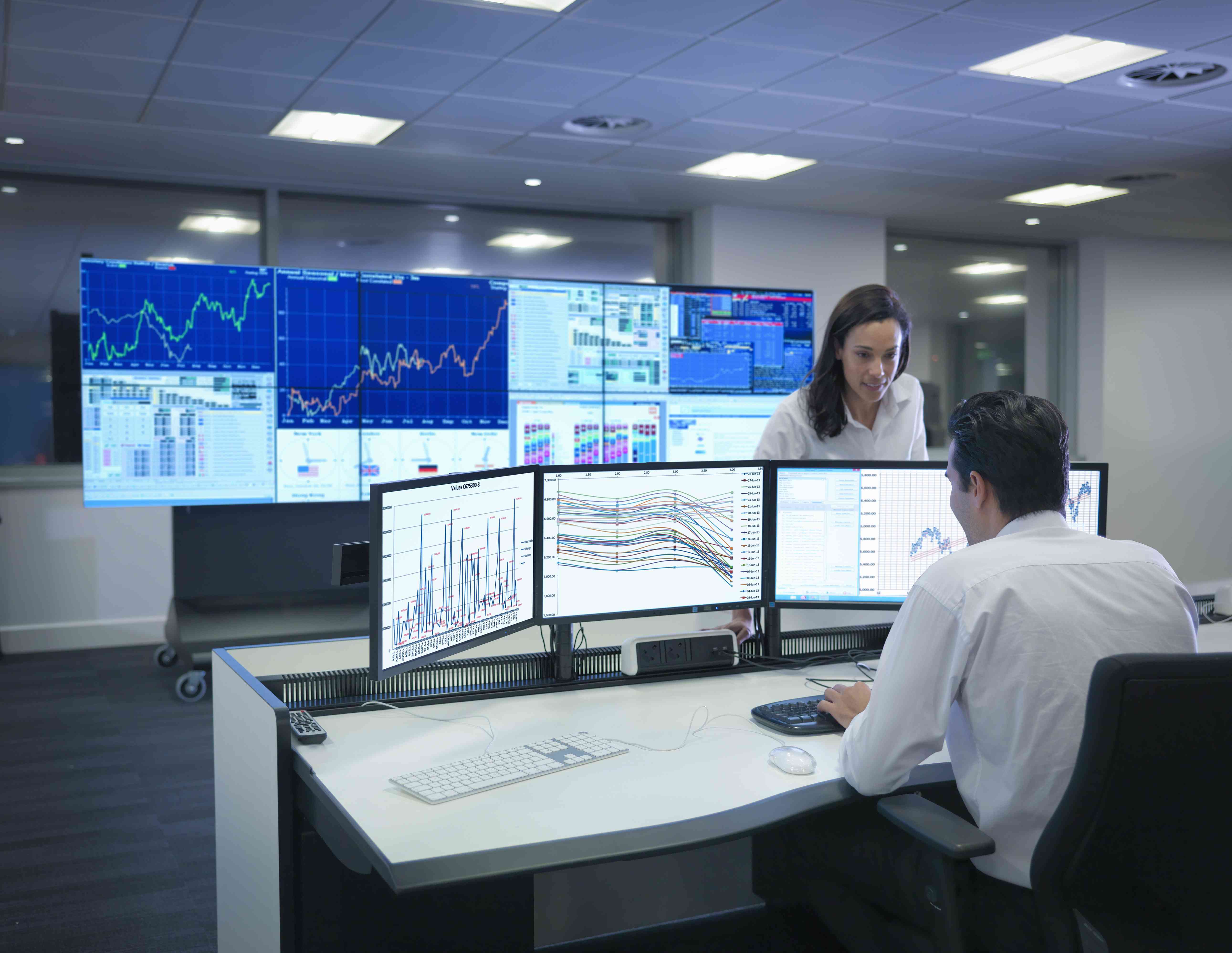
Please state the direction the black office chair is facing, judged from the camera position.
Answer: facing away from the viewer and to the left of the viewer

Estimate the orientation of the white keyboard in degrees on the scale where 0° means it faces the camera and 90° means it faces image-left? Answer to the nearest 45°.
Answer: approximately 315°

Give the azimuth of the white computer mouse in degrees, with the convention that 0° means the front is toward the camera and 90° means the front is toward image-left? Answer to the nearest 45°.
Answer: approximately 135°

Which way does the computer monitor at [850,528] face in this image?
toward the camera

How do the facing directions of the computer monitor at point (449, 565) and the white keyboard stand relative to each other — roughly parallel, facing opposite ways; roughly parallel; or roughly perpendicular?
roughly parallel

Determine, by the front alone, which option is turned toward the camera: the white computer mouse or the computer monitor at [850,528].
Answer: the computer monitor

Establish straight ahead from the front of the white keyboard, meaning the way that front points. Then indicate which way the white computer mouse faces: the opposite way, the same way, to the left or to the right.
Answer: the opposite way

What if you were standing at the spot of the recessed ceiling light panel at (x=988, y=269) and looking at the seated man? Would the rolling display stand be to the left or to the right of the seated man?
right

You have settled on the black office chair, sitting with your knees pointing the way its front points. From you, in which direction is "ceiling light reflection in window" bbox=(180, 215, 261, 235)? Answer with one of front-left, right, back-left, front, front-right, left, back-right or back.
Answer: front

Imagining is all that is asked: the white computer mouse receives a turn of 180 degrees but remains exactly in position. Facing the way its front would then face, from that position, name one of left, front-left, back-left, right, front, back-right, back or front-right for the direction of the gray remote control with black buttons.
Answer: back-right

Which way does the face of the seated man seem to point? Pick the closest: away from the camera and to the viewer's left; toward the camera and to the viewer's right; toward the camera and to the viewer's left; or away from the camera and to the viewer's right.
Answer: away from the camera and to the viewer's left

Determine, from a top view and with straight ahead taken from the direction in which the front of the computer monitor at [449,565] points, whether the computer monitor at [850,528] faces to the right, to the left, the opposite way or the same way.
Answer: to the right

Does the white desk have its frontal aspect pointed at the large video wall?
no

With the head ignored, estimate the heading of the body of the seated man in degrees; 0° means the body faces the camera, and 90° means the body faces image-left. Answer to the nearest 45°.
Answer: approximately 135°

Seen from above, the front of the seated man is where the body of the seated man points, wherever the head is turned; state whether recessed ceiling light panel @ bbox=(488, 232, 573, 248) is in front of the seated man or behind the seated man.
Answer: in front

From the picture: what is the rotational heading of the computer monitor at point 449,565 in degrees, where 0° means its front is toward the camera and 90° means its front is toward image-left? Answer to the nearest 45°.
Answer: approximately 315°

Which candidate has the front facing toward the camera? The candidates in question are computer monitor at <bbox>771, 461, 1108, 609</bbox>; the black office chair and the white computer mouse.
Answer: the computer monitor
